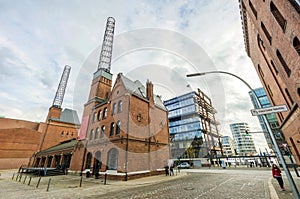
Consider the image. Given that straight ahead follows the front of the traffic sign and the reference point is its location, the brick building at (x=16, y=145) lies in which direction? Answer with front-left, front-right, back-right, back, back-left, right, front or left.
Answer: right

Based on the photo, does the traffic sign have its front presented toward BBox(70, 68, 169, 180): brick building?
no

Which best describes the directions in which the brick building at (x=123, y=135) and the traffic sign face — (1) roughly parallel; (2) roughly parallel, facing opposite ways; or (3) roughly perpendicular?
roughly parallel

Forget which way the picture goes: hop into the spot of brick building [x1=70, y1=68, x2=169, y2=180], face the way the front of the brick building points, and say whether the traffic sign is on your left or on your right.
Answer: on your left

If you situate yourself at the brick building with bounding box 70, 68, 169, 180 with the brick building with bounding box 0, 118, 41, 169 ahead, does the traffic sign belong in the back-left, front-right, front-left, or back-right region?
back-left

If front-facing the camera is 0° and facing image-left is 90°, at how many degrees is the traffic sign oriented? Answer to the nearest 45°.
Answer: approximately 0°

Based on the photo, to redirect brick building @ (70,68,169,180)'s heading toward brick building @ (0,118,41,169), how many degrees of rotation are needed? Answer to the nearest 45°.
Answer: approximately 90° to its right

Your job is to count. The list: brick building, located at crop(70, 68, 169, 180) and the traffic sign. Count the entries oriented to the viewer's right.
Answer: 0
